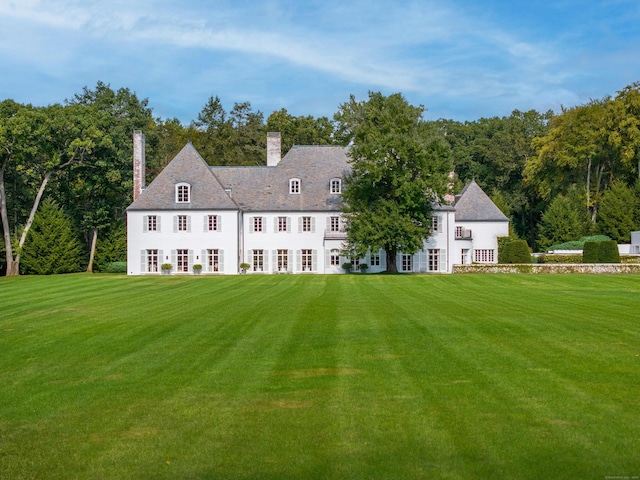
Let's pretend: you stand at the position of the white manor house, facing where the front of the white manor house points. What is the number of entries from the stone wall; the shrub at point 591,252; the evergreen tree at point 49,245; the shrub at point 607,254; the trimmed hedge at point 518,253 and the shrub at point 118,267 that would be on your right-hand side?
2

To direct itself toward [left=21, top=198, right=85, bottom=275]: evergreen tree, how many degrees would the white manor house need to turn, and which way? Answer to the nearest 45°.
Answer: approximately 90° to its right

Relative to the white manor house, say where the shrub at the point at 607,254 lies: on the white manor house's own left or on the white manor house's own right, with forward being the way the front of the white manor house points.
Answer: on the white manor house's own left

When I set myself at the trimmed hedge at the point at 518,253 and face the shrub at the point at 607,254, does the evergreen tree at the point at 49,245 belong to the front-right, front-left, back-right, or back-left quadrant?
back-right

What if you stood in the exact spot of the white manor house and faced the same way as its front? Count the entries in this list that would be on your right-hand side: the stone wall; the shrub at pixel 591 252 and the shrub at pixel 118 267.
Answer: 1

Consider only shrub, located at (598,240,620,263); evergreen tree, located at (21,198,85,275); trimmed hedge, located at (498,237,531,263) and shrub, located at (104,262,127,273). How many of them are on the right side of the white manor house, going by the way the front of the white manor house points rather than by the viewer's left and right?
2

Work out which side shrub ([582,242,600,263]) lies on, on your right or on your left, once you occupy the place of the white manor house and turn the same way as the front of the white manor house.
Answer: on your left

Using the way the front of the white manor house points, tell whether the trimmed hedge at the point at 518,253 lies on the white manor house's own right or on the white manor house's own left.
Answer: on the white manor house's own left

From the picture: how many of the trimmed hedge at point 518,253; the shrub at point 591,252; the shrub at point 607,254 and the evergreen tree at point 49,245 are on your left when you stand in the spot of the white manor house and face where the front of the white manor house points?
3

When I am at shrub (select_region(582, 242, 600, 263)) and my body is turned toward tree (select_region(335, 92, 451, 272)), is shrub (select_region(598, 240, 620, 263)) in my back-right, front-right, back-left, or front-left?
back-left

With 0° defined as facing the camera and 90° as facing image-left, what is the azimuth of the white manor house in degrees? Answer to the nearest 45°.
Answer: approximately 0°

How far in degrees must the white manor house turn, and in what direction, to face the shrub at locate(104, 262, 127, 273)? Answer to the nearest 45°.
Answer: approximately 90° to its right

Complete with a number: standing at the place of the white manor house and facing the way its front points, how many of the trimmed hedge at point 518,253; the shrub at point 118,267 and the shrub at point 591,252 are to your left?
2

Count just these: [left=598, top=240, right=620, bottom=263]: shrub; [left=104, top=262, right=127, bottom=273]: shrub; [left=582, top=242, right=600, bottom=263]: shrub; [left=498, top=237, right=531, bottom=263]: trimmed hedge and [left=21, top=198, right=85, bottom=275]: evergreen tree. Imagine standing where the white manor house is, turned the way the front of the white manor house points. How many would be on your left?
3
